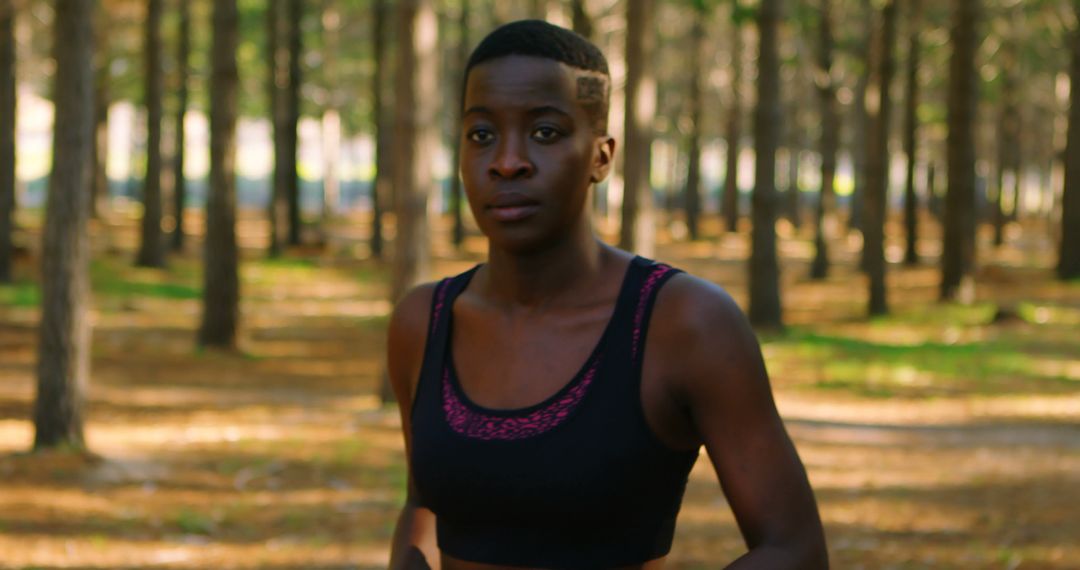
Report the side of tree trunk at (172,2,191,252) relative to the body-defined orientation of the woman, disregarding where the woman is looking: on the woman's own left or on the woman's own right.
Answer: on the woman's own right

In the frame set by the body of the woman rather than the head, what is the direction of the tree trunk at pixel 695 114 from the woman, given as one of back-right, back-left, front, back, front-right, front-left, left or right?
back-right

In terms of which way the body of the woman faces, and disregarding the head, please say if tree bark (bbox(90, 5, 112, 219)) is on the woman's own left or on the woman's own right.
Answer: on the woman's own right

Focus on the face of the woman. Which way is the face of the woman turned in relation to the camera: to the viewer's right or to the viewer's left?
to the viewer's left

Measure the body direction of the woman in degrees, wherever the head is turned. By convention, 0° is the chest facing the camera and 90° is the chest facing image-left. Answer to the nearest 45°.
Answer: approximately 45°

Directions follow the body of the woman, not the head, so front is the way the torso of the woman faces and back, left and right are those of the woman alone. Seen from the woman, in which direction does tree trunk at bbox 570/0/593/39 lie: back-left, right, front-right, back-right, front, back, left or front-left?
back-right

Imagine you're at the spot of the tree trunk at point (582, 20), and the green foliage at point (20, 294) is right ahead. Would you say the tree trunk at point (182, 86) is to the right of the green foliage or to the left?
right

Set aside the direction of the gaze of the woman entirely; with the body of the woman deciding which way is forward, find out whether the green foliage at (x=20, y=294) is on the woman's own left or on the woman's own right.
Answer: on the woman's own right

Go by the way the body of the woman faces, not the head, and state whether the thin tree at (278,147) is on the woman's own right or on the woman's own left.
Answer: on the woman's own right
